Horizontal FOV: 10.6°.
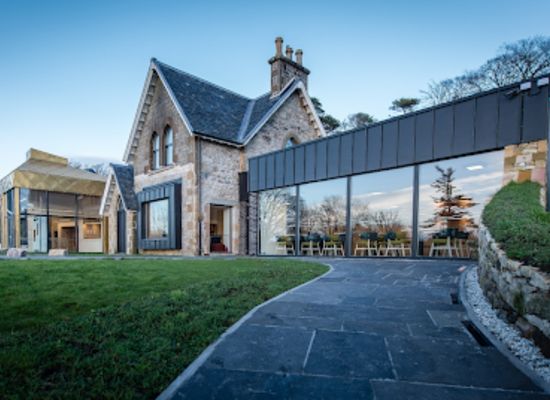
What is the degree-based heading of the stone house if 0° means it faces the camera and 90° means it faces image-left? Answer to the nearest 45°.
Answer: approximately 45°

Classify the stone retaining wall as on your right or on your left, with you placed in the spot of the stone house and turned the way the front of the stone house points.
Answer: on your left
